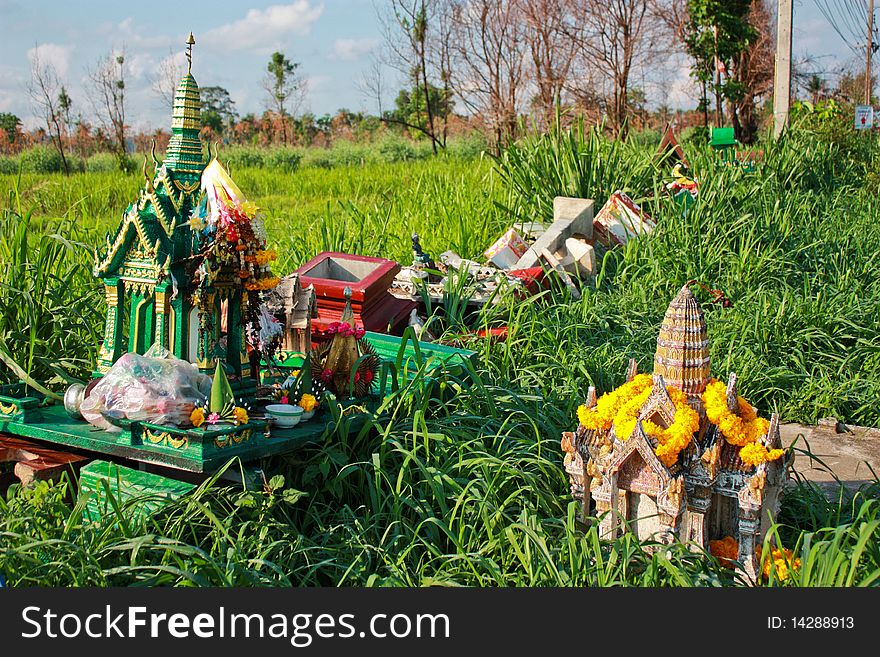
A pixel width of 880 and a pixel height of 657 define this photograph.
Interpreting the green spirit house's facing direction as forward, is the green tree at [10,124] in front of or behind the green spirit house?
behind

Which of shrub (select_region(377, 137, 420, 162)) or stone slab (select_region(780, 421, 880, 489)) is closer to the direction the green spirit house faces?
the stone slab

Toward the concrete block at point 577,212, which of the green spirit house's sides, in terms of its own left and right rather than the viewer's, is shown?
left

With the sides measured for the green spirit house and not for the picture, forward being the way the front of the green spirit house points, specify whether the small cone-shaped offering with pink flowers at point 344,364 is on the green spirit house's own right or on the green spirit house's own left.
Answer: on the green spirit house's own left

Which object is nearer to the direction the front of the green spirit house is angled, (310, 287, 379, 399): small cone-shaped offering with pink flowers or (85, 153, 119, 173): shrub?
the small cone-shaped offering with pink flowers

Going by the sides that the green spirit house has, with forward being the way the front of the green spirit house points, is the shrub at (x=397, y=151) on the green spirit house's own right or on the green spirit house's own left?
on the green spirit house's own left

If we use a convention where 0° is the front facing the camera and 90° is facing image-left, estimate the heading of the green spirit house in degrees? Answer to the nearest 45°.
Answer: approximately 315°

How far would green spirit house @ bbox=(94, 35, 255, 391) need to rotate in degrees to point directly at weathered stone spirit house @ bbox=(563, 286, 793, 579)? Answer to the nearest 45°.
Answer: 0° — it already faces it

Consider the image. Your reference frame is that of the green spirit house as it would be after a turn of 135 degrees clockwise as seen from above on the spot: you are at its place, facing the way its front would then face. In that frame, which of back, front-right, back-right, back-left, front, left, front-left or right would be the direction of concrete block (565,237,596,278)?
back-right
